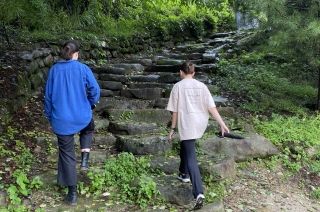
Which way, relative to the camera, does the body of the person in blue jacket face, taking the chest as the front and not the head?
away from the camera

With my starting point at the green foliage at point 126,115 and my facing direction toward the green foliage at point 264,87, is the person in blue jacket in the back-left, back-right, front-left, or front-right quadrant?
back-right

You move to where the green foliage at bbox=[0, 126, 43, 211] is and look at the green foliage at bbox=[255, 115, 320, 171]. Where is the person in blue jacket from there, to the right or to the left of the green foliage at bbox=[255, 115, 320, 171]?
right

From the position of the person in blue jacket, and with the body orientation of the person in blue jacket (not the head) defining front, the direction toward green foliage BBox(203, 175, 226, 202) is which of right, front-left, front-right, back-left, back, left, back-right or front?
right

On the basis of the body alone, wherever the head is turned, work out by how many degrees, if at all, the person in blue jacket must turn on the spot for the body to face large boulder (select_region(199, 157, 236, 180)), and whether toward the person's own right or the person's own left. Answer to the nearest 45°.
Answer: approximately 90° to the person's own right

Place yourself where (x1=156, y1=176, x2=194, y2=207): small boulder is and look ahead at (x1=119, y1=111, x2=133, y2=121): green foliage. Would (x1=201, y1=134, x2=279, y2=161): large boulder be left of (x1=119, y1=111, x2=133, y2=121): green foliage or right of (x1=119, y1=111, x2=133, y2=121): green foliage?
right

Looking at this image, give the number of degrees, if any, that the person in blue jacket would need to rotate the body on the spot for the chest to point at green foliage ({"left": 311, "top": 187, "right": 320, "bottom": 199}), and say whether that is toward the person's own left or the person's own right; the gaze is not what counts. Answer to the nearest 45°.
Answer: approximately 90° to the person's own right

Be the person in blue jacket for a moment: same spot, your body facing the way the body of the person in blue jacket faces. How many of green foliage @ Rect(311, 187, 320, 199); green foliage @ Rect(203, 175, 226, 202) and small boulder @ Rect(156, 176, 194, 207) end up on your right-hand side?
3

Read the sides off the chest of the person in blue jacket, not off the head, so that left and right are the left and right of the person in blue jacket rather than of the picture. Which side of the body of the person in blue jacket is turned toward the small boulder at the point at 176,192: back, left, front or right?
right

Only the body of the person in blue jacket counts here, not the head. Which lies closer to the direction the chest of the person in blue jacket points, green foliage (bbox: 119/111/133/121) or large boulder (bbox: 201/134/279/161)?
the green foliage
